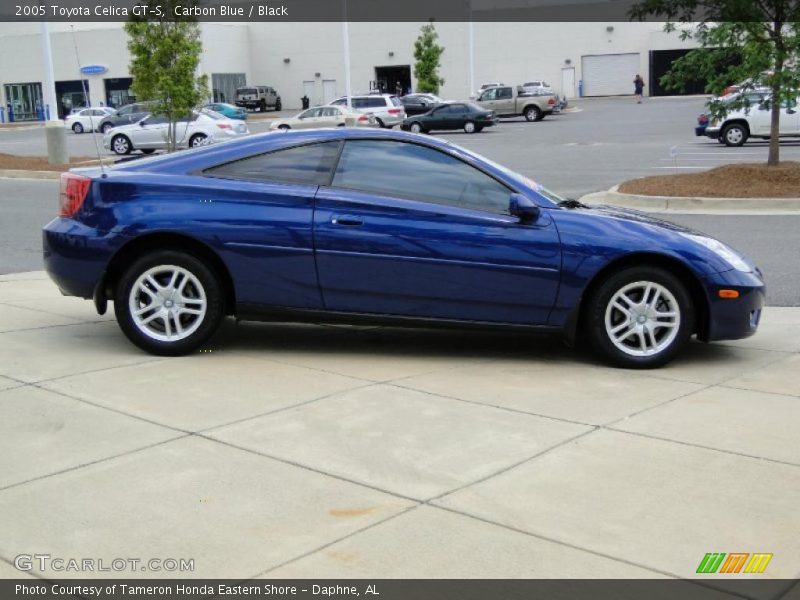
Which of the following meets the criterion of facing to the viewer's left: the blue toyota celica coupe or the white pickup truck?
the white pickup truck

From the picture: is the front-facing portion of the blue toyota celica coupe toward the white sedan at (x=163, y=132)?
no

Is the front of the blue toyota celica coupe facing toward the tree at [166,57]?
no

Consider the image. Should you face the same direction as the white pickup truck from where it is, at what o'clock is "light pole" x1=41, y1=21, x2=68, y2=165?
The light pole is roughly at 11 o'clock from the white pickup truck.

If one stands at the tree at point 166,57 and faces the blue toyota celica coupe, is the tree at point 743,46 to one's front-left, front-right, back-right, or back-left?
front-left

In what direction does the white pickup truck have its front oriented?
to the viewer's left

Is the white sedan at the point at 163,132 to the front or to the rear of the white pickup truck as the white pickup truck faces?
to the front

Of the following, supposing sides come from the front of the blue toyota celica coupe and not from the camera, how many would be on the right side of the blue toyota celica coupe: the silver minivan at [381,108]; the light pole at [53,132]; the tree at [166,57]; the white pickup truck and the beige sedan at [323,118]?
0

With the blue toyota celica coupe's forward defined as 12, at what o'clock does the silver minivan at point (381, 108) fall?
The silver minivan is roughly at 9 o'clock from the blue toyota celica coupe.

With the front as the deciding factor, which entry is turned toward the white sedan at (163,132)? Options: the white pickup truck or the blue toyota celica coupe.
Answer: the white pickup truck

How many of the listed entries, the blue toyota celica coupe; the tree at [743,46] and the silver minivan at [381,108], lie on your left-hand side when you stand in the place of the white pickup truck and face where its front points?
2

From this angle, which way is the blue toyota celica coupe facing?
to the viewer's right

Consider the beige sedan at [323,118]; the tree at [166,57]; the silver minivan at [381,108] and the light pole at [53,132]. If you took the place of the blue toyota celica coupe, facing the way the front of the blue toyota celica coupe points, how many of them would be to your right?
0

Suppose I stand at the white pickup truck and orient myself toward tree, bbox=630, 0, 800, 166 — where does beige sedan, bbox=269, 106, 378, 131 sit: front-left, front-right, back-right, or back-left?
back-right

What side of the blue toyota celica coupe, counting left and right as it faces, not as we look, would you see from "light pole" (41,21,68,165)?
left

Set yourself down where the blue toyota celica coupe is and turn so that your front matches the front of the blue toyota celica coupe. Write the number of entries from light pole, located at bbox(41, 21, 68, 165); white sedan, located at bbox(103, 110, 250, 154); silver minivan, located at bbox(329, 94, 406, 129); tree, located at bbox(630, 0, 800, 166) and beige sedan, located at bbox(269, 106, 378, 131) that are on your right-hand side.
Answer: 0

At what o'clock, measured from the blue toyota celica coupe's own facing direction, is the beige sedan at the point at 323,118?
The beige sedan is roughly at 9 o'clock from the blue toyota celica coupe.

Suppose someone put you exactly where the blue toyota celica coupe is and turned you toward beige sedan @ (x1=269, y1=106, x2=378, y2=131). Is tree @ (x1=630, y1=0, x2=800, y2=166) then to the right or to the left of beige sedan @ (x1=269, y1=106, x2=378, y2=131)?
right

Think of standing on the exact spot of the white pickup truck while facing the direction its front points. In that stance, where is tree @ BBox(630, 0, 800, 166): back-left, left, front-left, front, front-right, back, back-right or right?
left

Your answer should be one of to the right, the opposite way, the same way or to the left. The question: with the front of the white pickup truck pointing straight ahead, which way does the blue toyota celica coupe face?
the opposite way
